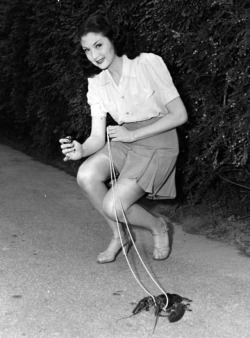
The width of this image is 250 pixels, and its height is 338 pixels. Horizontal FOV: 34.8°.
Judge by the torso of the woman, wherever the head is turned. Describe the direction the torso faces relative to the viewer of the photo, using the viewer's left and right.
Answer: facing the viewer and to the left of the viewer
